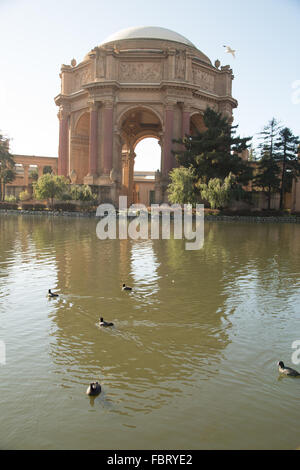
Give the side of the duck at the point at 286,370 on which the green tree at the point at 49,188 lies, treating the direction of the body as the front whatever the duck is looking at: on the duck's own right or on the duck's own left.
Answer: on the duck's own right

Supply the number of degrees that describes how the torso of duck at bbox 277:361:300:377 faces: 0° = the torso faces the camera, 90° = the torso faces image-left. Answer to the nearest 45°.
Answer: approximately 90°

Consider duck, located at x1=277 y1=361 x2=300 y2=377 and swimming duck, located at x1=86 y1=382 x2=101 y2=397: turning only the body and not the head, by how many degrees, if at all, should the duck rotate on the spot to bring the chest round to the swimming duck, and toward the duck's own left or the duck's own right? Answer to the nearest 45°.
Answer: approximately 45° to the duck's own left

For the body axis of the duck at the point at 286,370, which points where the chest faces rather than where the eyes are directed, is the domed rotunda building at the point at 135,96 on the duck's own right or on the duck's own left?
on the duck's own right

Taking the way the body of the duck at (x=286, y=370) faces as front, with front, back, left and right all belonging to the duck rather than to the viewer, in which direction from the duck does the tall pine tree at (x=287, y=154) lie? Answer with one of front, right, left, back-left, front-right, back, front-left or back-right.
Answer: right

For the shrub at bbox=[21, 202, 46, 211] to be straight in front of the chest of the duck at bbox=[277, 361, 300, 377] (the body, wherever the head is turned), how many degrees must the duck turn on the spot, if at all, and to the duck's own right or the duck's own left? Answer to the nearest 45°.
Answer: approximately 45° to the duck's own right

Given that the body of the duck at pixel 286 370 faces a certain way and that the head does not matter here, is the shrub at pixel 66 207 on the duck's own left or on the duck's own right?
on the duck's own right

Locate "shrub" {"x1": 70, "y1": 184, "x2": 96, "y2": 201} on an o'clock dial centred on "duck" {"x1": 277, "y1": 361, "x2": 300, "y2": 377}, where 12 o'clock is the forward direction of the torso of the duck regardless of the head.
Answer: The shrub is roughly at 2 o'clock from the duck.

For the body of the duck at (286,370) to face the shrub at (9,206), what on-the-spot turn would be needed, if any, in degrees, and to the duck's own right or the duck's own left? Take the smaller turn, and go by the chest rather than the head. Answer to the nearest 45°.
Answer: approximately 45° to the duck's own right

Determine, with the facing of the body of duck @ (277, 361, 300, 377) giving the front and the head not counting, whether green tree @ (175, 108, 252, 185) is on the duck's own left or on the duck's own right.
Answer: on the duck's own right
